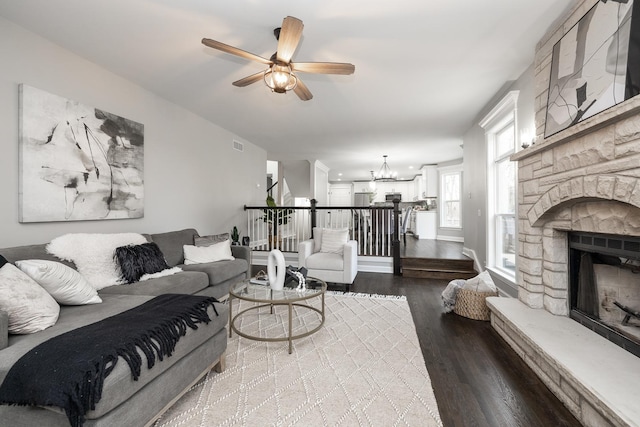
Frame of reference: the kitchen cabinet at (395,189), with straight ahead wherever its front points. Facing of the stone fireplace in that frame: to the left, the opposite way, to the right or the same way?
to the right

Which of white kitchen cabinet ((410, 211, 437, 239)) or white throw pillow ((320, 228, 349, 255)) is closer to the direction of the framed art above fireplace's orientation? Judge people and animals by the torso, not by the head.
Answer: the white throw pillow

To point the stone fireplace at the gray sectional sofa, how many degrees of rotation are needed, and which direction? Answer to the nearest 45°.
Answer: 0° — it already faces it

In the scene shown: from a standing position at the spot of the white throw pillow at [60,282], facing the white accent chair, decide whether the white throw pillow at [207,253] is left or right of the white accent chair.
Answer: left

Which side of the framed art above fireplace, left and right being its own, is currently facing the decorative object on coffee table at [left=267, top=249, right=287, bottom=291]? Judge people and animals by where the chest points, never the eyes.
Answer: front

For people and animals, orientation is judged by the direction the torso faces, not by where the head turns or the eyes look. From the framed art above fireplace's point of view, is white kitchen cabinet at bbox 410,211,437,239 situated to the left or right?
on its right

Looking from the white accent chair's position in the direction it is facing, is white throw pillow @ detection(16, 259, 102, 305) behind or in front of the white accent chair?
in front

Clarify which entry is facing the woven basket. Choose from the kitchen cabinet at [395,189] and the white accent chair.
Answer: the kitchen cabinet

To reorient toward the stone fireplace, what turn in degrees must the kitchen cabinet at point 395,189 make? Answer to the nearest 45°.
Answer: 0° — it already faces it

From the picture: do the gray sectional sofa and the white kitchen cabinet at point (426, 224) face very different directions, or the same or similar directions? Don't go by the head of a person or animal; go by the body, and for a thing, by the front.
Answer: very different directions
